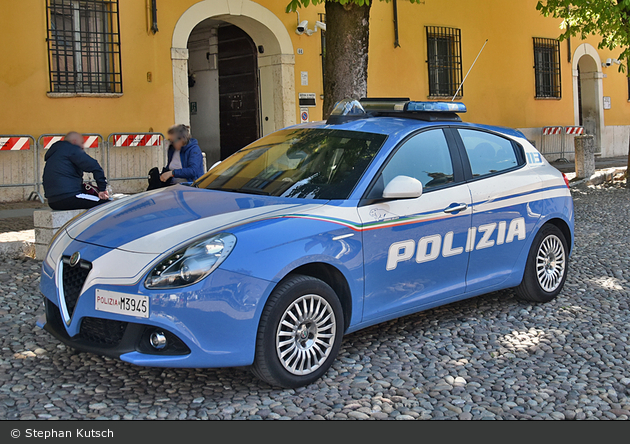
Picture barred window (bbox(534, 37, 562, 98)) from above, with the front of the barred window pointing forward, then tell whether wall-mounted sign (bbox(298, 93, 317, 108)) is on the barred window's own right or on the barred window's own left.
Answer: on the barred window's own right

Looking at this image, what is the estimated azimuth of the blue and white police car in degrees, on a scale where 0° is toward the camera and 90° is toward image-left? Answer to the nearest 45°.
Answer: approximately 45°

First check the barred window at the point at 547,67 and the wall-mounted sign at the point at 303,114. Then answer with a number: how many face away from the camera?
0

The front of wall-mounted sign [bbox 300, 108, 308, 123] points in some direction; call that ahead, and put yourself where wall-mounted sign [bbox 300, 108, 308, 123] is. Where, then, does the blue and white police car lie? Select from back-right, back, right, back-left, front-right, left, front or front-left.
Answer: front-right

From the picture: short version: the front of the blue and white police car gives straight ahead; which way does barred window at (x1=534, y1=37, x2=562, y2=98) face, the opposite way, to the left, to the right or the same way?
to the left

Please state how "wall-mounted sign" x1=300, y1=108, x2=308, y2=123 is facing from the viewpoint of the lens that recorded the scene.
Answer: facing the viewer and to the right of the viewer

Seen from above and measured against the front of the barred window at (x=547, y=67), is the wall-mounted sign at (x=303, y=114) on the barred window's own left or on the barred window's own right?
on the barred window's own right

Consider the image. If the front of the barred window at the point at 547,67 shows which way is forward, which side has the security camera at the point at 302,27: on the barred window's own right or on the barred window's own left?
on the barred window's own right
